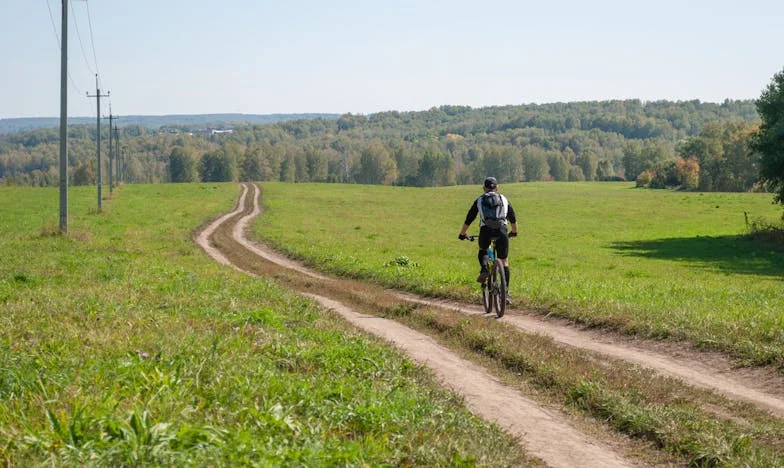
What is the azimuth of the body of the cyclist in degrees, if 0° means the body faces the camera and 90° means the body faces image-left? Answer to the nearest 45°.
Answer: approximately 180°

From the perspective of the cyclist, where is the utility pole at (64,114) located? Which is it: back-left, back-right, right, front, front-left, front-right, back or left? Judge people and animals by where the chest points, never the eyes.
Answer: front-left
